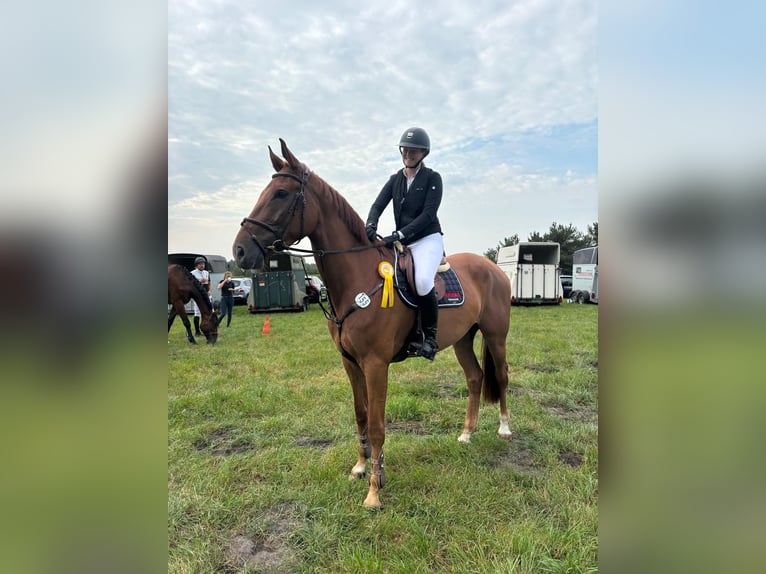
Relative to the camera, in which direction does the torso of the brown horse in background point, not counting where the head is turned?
to the viewer's right

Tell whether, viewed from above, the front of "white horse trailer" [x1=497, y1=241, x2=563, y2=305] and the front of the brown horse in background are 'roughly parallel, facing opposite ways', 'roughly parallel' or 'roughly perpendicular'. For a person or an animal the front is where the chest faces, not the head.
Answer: roughly perpendicular

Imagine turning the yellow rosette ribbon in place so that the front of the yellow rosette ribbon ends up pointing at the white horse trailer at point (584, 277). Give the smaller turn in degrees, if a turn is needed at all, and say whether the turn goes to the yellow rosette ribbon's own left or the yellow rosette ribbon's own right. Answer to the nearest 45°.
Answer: approximately 135° to the yellow rosette ribbon's own left

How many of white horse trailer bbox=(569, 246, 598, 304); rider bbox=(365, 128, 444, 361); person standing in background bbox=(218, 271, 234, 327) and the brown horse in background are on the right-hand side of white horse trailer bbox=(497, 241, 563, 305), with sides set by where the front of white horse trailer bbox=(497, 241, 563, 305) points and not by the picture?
1

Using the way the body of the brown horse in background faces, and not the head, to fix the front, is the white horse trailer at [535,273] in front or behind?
in front

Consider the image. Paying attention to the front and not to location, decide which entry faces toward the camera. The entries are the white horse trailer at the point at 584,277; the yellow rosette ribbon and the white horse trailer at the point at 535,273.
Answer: the yellow rosette ribbon

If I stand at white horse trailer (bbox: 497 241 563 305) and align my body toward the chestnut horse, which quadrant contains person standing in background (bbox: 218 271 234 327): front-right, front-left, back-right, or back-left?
front-right

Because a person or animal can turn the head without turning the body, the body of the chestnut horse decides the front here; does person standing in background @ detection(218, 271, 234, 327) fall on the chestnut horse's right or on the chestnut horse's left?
on the chestnut horse's right

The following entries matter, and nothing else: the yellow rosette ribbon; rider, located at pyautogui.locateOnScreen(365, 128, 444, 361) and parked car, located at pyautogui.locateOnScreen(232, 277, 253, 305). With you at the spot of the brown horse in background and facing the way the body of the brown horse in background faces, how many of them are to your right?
2

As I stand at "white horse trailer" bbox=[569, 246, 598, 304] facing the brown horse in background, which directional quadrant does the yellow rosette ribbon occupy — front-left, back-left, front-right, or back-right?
front-left

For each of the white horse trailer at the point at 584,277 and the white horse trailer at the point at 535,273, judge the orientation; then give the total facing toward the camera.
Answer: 0

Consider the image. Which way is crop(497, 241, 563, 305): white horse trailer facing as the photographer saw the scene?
facing away from the viewer and to the left of the viewer

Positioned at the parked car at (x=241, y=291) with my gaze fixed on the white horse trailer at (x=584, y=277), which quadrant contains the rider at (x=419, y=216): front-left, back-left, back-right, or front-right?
front-right

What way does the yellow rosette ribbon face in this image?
toward the camera

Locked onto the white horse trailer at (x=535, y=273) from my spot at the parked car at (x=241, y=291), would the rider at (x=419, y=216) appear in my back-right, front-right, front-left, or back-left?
front-right
